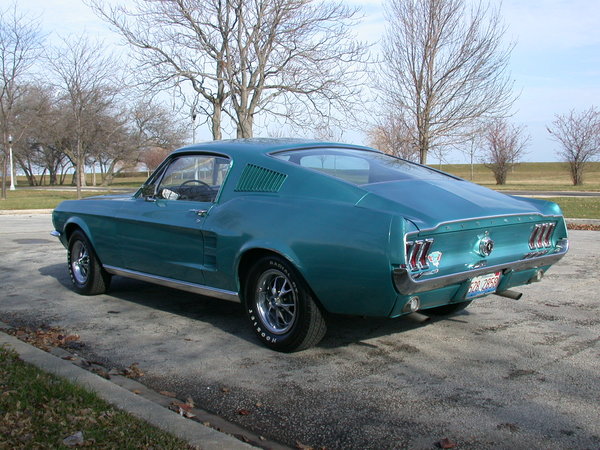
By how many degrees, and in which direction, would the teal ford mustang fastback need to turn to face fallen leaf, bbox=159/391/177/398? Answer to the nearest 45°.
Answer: approximately 90° to its left

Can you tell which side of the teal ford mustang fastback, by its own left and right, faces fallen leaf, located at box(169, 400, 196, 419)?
left

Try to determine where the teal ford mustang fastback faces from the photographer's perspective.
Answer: facing away from the viewer and to the left of the viewer

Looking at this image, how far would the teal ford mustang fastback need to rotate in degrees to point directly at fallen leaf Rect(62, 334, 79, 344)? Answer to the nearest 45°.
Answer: approximately 45° to its left

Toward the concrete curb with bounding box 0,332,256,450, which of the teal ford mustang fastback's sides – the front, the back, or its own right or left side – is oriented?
left

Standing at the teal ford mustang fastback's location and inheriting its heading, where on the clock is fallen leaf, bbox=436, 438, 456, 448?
The fallen leaf is roughly at 7 o'clock from the teal ford mustang fastback.

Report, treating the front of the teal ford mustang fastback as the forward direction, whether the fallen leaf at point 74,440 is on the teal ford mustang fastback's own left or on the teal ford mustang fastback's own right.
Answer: on the teal ford mustang fastback's own left

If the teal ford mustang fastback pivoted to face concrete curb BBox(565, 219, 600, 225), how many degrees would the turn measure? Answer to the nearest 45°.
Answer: approximately 90° to its right
